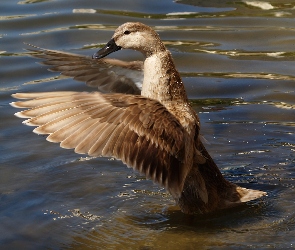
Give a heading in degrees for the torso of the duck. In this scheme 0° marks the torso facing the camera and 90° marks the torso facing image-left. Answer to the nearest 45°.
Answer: approximately 90°
